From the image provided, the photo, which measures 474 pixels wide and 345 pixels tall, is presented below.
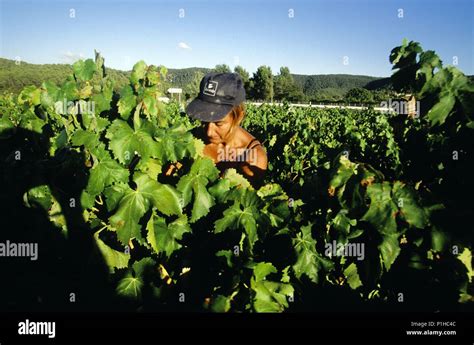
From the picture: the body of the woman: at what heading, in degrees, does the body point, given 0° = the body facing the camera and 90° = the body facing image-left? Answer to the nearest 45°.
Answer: approximately 45°

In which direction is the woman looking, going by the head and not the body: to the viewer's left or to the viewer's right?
to the viewer's left
